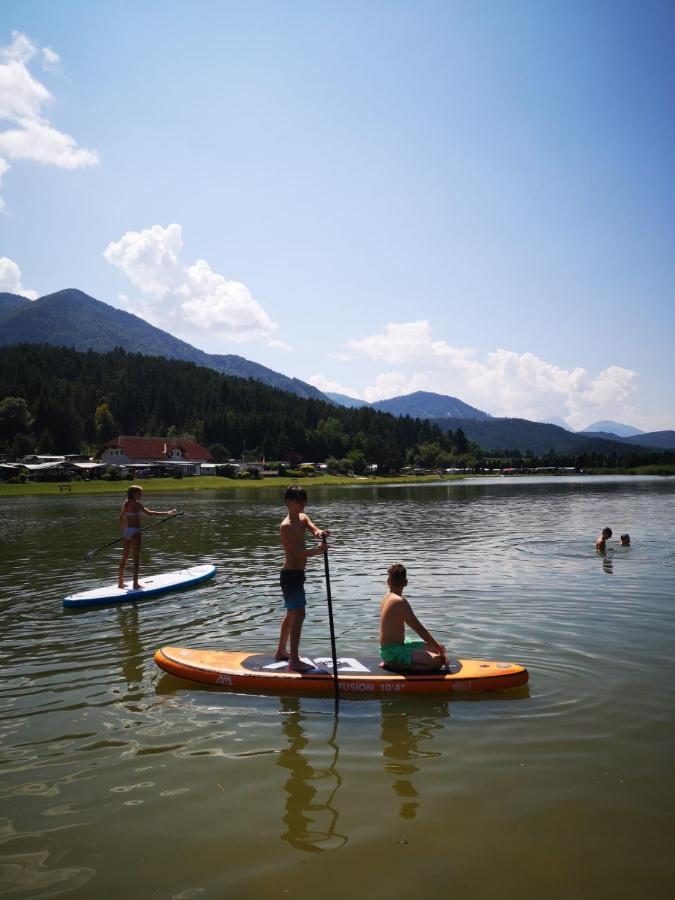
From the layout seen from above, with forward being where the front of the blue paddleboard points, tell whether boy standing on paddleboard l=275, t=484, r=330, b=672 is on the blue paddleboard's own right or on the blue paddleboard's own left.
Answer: on the blue paddleboard's own right

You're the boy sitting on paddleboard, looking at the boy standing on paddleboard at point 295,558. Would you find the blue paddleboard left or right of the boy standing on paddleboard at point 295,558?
right

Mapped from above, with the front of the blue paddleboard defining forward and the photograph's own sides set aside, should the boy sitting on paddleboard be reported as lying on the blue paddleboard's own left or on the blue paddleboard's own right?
on the blue paddleboard's own right

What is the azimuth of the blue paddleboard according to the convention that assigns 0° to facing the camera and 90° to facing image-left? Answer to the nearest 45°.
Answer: approximately 225°

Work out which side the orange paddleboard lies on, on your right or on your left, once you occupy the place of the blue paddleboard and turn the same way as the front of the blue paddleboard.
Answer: on your right
